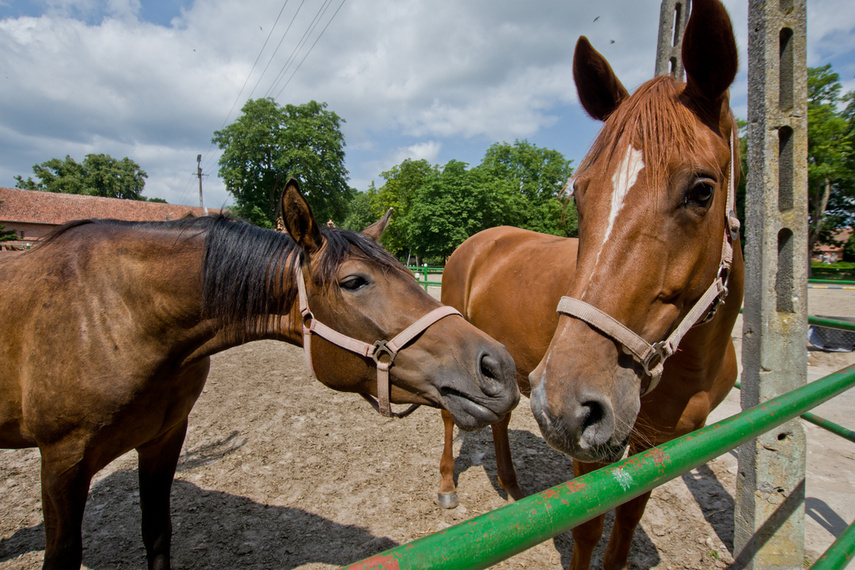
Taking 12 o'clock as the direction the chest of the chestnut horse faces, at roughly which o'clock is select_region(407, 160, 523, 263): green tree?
The green tree is roughly at 7 o'clock from the chestnut horse.

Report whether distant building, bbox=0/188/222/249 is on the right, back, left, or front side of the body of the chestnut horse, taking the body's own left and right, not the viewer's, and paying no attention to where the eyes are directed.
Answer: back

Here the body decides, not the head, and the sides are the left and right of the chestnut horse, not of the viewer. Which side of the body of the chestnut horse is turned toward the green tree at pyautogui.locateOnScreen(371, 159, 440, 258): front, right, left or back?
back

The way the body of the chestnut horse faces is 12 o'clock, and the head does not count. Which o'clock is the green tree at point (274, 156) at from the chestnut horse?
The green tree is roughly at 6 o'clock from the chestnut horse.

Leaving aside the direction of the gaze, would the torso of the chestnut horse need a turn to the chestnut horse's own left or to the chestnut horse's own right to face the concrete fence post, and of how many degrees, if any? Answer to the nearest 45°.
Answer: approximately 90° to the chestnut horse's own left

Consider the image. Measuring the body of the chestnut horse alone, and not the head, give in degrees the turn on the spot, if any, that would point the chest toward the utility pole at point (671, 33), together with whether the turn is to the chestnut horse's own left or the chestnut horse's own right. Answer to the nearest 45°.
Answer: approximately 135° to the chestnut horse's own left

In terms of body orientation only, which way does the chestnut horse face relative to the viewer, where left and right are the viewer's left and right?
facing the viewer and to the right of the viewer

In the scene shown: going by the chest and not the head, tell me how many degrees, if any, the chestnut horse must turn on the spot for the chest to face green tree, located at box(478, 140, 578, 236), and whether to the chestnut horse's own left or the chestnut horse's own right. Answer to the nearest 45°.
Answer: approximately 135° to the chestnut horse's own left
